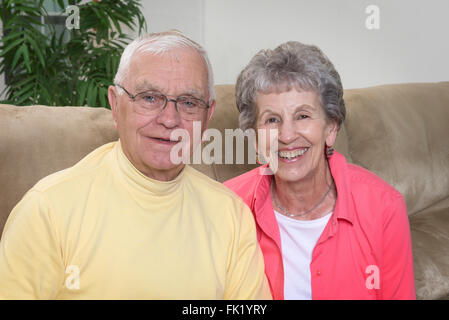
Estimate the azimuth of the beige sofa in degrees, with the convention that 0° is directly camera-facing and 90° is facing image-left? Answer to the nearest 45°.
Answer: approximately 0°
